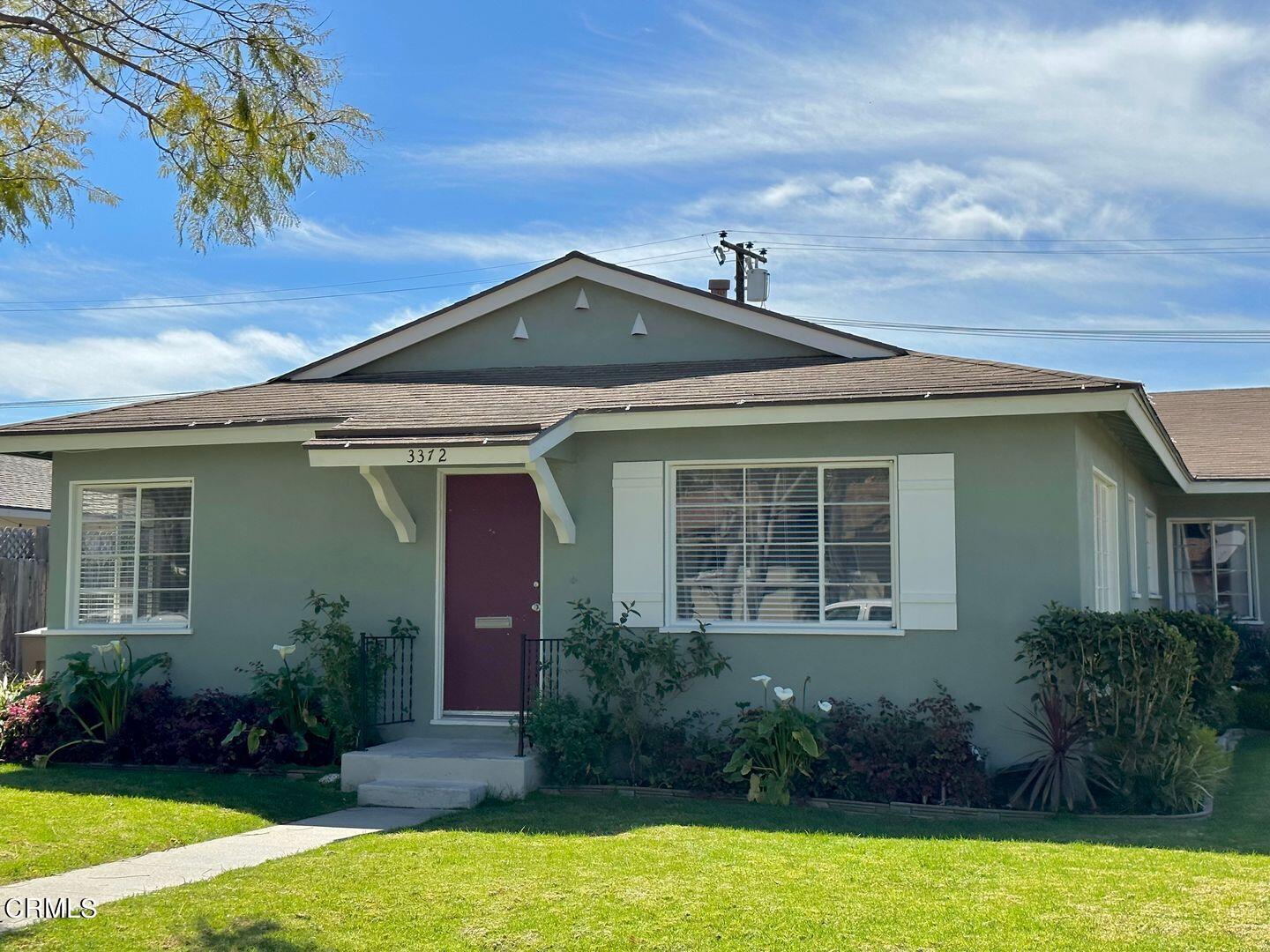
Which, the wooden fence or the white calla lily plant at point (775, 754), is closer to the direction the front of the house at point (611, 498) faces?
the white calla lily plant

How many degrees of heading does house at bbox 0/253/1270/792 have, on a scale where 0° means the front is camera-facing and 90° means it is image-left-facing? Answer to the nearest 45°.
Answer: approximately 0°

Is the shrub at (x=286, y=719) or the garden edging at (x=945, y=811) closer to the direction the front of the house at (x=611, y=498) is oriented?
the garden edging

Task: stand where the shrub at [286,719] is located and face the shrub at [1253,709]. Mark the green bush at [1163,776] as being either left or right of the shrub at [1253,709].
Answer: right

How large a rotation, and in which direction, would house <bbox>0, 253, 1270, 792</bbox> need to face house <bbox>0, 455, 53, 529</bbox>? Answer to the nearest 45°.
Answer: approximately 135° to its right

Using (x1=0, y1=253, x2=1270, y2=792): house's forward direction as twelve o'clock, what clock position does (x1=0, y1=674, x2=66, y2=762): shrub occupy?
The shrub is roughly at 3 o'clock from the house.

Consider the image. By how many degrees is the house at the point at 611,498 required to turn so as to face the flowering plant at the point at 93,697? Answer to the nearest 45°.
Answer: approximately 90° to its right

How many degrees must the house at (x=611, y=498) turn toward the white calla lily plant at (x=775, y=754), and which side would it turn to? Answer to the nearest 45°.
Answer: approximately 45° to its left

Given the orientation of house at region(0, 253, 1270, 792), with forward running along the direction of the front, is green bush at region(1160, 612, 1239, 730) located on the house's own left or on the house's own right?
on the house's own left
